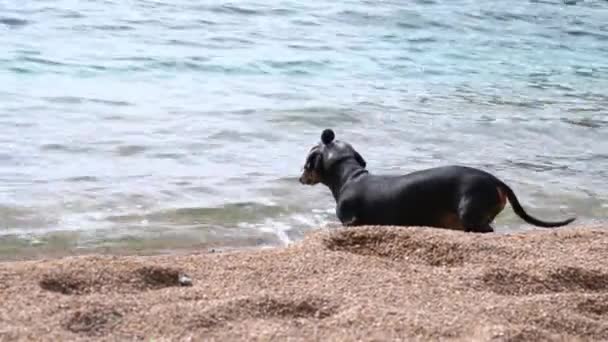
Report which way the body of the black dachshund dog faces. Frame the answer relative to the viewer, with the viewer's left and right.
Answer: facing to the left of the viewer
